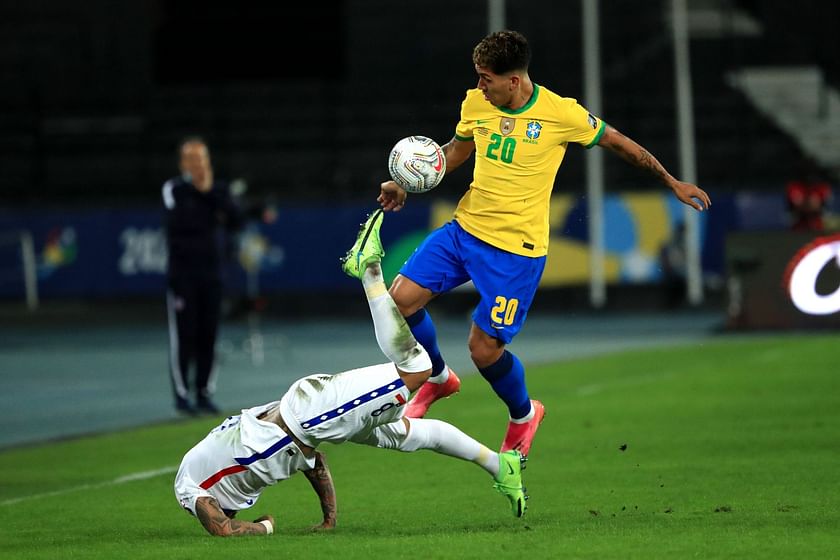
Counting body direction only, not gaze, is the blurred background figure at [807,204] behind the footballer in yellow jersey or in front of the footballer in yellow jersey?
behind

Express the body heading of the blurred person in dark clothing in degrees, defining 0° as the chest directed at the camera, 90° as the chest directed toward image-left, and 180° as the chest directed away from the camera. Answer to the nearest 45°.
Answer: approximately 315°

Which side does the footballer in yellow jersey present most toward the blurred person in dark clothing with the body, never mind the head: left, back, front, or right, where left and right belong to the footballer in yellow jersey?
right

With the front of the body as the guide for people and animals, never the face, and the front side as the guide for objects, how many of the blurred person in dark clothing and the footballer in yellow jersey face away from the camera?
0

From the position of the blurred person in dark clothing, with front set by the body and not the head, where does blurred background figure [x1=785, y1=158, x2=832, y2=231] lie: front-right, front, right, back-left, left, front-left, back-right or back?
left

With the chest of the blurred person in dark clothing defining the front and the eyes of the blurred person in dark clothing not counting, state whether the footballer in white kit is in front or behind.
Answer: in front
